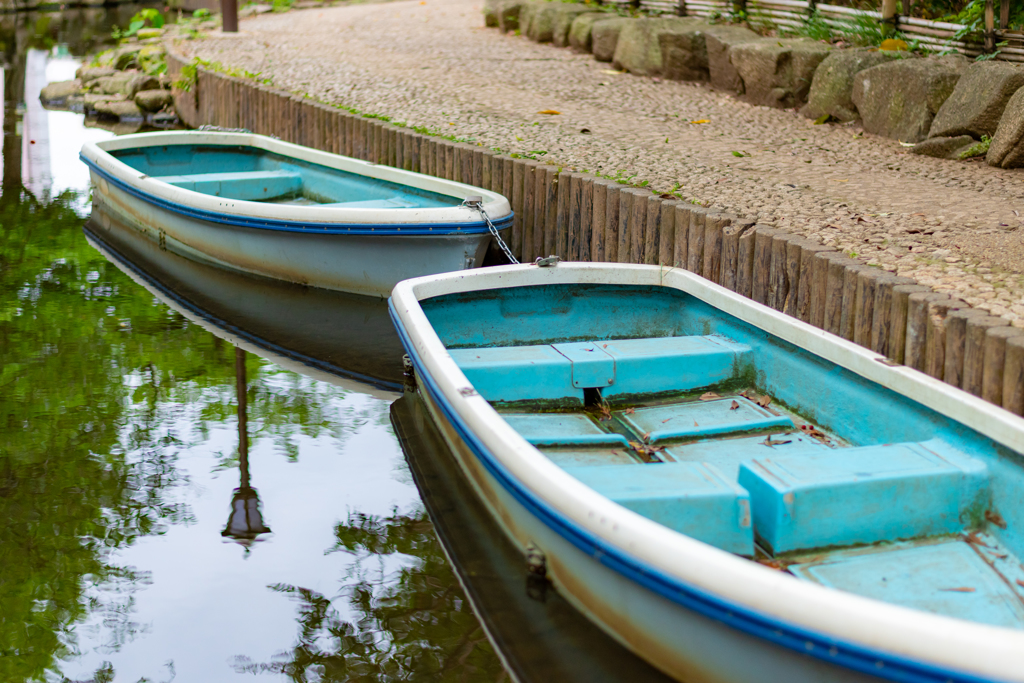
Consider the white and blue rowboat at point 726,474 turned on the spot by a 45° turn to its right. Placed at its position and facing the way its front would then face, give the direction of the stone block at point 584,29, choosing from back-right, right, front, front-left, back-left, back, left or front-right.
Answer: back

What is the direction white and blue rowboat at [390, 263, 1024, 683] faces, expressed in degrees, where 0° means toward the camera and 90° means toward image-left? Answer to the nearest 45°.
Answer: approximately 315°

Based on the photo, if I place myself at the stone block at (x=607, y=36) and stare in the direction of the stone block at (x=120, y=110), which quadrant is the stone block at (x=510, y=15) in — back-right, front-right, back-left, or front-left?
front-right

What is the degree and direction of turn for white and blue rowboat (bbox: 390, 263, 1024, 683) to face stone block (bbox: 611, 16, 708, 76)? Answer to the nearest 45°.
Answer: approximately 135° to its left

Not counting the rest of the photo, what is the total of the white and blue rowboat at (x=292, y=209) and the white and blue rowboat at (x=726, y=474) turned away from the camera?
0

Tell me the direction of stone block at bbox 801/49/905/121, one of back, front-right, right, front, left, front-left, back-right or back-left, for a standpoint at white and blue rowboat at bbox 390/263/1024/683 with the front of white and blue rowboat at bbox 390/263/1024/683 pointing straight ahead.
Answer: back-left

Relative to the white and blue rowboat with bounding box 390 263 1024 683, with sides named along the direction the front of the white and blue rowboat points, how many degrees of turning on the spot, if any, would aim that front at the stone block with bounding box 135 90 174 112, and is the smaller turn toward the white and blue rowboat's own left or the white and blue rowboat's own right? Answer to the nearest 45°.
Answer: approximately 180°
